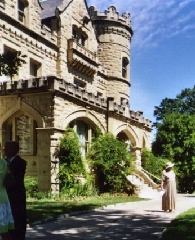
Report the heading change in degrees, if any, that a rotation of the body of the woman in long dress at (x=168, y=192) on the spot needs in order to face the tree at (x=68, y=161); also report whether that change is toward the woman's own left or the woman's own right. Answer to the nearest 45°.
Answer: approximately 90° to the woman's own right

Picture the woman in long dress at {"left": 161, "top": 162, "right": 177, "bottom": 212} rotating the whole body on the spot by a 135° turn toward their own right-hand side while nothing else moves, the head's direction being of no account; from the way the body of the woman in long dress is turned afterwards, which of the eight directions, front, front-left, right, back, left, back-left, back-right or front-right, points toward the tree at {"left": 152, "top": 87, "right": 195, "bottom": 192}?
front

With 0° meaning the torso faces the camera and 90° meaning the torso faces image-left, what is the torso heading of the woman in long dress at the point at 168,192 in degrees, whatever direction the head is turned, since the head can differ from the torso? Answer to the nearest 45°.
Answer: approximately 45°

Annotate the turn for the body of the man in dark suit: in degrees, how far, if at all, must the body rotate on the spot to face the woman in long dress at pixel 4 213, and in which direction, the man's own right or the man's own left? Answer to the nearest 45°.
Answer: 0° — they already face them

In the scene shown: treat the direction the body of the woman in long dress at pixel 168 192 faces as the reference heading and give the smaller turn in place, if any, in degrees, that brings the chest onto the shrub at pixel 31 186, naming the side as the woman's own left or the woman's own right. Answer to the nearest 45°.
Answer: approximately 90° to the woman's own right

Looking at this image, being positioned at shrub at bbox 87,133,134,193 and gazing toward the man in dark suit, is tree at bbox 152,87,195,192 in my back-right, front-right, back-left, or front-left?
back-left

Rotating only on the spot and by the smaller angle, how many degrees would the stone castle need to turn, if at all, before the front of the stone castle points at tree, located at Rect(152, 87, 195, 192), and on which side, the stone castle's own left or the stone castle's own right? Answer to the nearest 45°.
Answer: approximately 90° to the stone castle's own left

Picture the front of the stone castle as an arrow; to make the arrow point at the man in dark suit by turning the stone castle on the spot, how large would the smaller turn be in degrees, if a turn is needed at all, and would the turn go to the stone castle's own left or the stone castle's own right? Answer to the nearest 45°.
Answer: approximately 45° to the stone castle's own right

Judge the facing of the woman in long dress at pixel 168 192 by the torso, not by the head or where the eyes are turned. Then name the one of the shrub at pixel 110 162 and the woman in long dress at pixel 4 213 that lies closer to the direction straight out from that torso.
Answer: the woman in long dress

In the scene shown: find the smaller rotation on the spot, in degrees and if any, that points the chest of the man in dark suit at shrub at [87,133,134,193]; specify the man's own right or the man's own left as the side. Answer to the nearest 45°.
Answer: approximately 90° to the man's own right
